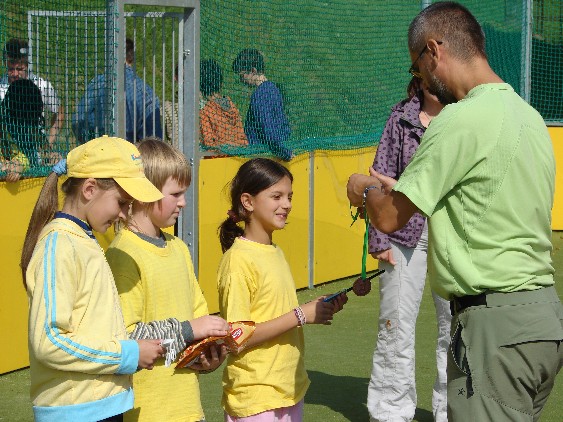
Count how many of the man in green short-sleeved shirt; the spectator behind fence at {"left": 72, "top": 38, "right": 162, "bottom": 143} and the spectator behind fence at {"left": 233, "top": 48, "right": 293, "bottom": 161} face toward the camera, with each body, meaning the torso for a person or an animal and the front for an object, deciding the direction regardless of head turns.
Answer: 0

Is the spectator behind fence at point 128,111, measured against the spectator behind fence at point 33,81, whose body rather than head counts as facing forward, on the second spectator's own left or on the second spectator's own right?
on the second spectator's own left

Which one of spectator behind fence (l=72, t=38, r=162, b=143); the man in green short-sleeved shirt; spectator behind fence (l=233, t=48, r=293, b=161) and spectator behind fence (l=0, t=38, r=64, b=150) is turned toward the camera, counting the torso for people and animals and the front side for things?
spectator behind fence (l=0, t=38, r=64, b=150)

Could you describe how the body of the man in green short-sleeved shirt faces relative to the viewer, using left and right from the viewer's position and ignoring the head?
facing away from the viewer and to the left of the viewer

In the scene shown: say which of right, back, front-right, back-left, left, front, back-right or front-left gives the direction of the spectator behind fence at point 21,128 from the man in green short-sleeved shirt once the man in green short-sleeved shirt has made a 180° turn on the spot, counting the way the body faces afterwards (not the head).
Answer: back

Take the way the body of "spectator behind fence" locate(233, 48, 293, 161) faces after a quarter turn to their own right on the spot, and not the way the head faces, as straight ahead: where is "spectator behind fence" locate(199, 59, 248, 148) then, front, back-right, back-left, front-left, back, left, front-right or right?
back-left

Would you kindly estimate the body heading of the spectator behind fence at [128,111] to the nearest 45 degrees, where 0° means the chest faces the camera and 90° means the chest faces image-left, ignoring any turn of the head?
approximately 180°

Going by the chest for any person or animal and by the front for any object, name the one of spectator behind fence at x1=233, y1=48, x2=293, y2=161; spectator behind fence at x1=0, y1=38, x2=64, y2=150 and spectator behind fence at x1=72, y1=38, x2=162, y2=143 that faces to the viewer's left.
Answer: spectator behind fence at x1=233, y1=48, x2=293, y2=161

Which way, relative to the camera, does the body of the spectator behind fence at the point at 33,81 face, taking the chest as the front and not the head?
toward the camera

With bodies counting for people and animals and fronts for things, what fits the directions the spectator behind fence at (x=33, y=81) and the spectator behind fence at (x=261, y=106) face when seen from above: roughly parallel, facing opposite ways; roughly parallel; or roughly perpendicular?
roughly perpendicular
